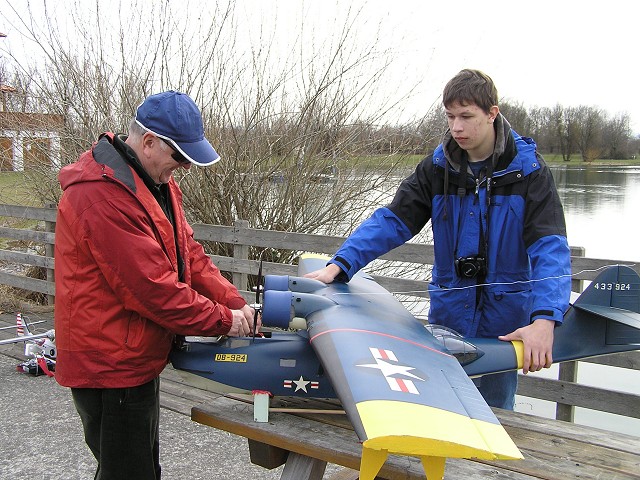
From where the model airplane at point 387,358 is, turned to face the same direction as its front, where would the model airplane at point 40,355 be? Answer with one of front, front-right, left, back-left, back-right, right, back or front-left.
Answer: front-right

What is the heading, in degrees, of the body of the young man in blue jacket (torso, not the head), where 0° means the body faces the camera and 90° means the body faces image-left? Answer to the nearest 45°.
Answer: approximately 45°

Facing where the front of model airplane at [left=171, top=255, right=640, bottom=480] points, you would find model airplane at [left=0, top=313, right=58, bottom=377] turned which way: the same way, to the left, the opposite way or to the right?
the opposite way

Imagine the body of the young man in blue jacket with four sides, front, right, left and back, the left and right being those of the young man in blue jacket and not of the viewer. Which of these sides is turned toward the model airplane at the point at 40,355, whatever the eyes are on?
right

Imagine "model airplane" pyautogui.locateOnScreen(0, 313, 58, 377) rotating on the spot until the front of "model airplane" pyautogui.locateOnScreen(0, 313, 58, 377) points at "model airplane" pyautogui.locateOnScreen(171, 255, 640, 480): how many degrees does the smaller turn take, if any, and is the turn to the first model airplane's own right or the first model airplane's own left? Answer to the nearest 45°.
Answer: approximately 45° to the first model airplane's own right

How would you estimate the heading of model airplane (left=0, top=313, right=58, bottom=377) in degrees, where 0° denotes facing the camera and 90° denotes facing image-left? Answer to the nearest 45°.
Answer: approximately 315°

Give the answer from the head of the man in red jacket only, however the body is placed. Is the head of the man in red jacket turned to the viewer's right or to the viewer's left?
to the viewer's right

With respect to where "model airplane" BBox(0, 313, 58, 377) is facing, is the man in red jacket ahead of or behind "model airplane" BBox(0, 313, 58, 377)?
ahead

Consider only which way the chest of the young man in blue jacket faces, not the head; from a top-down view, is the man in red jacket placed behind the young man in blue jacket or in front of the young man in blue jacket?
in front

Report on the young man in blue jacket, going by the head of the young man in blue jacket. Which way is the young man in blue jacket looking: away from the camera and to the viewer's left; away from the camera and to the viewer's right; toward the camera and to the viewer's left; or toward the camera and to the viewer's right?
toward the camera and to the viewer's left

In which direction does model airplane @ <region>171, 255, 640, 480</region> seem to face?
to the viewer's left

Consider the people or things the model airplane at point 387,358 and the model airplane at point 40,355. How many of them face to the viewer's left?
1
